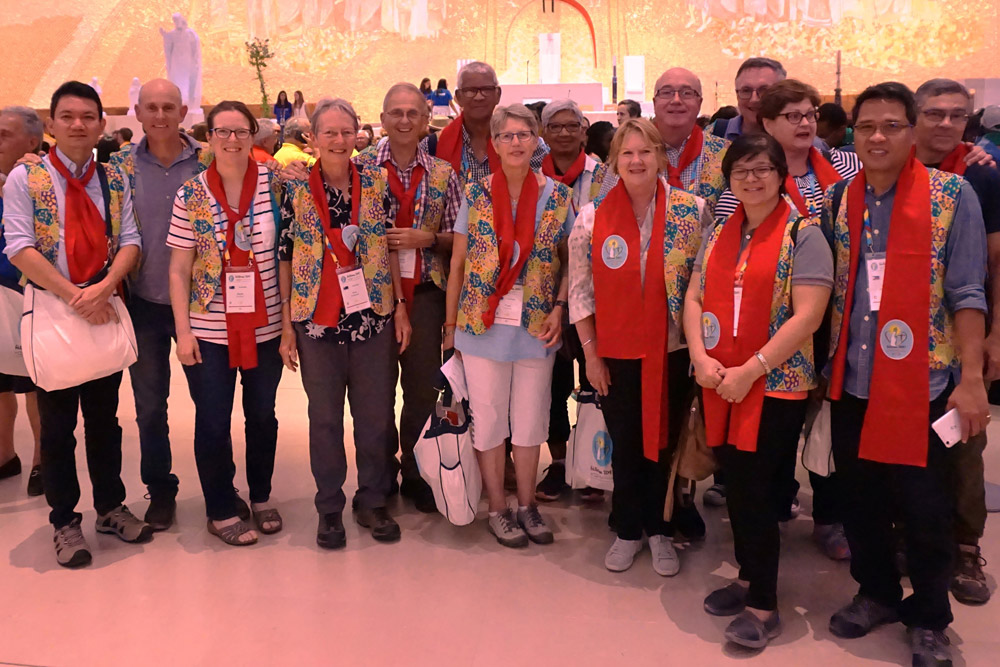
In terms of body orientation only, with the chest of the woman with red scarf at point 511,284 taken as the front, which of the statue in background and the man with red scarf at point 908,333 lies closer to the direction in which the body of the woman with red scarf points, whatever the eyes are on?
the man with red scarf

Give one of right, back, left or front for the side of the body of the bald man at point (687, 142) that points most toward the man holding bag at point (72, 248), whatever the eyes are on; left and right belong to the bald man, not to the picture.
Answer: right

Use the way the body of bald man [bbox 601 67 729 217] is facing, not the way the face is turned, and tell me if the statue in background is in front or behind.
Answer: behind

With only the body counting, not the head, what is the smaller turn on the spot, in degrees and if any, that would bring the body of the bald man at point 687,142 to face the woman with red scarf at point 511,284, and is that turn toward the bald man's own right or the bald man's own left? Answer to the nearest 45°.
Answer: approximately 90° to the bald man's own right

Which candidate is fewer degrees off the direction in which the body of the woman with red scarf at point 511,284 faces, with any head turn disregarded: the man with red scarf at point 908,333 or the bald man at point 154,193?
the man with red scarf

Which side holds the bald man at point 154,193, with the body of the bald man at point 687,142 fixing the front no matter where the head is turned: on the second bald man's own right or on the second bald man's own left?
on the second bald man's own right

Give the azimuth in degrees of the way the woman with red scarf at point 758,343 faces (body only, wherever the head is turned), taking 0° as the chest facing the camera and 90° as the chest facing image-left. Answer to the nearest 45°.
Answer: approximately 45°
